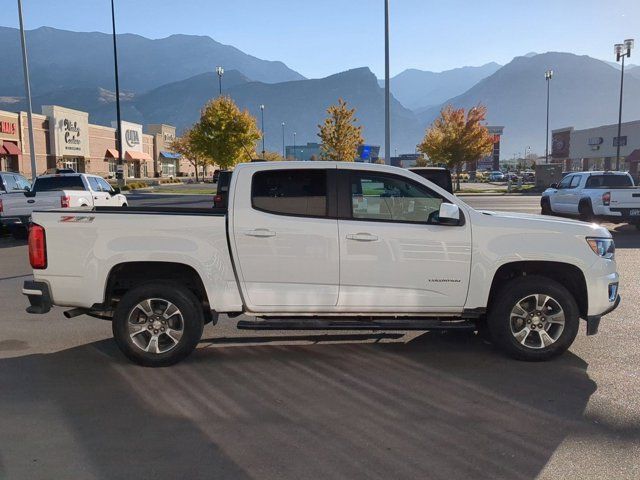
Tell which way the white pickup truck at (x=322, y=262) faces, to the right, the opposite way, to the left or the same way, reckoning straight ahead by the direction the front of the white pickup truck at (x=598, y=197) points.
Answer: to the right

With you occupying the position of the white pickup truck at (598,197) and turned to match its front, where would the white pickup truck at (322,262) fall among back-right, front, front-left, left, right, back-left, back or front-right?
back-left

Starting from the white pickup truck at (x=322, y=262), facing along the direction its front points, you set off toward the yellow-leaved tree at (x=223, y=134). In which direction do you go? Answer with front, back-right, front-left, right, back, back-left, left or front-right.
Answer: left

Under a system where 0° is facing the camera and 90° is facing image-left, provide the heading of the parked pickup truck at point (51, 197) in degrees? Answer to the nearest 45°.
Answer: approximately 225°

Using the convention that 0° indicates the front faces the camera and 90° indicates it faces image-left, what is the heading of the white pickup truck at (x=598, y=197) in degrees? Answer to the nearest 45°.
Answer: approximately 135°

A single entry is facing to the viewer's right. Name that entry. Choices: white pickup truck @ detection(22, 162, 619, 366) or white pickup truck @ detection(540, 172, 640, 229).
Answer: white pickup truck @ detection(22, 162, 619, 366)

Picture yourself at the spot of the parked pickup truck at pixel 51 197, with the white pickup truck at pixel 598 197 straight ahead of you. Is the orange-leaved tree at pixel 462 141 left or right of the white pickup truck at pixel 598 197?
left

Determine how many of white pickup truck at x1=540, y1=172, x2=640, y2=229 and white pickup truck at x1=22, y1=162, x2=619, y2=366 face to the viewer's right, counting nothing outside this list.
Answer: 1

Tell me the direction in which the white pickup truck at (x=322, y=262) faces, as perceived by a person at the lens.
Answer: facing to the right of the viewer

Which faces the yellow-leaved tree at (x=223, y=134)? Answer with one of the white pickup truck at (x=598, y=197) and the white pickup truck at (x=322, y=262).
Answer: the white pickup truck at (x=598, y=197)

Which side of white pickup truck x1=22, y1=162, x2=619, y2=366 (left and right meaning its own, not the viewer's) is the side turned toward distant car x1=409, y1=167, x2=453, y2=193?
left
